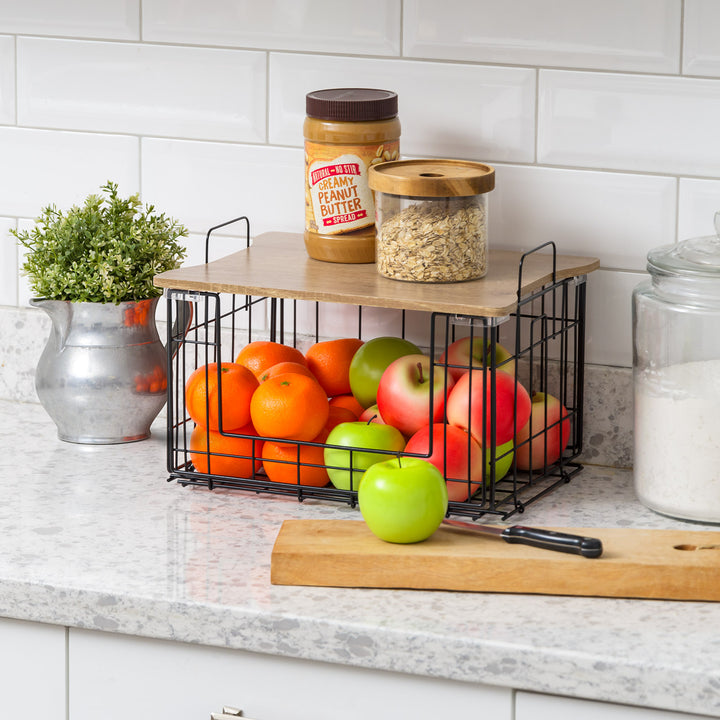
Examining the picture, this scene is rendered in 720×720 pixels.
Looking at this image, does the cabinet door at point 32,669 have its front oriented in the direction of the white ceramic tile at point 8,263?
no

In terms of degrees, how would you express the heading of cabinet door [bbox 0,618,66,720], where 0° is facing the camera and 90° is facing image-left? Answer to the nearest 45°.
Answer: approximately 45°
